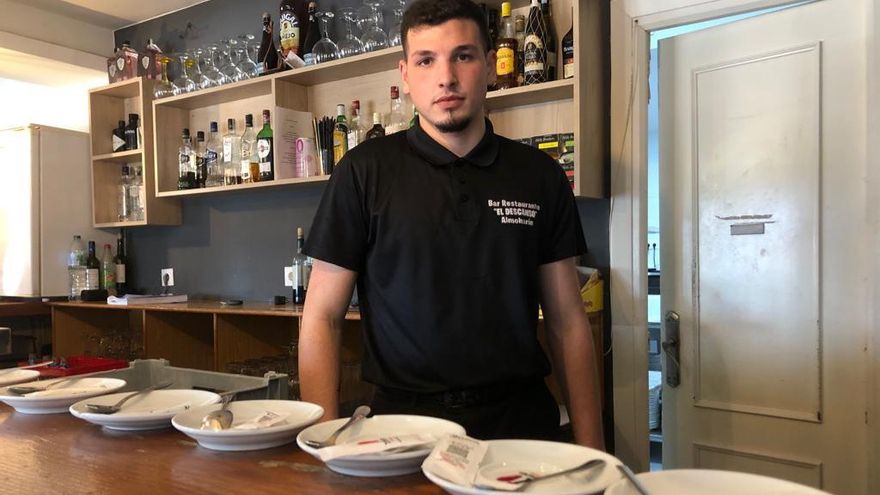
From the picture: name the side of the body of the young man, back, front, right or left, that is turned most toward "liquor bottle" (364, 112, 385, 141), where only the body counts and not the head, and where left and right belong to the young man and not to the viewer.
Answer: back

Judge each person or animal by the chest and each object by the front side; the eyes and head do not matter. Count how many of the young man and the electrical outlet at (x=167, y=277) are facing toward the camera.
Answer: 2

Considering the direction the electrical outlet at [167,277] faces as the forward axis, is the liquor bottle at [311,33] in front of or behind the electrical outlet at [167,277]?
in front

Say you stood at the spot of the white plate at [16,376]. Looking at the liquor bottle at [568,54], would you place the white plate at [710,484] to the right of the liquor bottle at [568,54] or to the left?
right

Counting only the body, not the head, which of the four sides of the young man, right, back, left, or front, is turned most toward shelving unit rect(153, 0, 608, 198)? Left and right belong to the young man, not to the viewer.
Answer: back

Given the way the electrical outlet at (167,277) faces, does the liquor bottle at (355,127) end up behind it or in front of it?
in front

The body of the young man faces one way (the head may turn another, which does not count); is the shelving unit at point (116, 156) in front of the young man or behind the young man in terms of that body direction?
behind

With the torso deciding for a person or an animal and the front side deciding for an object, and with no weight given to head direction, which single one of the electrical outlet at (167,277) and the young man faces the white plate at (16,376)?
the electrical outlet

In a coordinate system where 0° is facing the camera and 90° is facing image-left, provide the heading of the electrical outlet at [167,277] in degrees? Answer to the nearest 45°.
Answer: approximately 0°

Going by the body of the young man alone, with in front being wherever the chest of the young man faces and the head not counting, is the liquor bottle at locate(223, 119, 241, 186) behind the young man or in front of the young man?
behind

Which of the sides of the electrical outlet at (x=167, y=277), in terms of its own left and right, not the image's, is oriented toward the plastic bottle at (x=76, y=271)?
right

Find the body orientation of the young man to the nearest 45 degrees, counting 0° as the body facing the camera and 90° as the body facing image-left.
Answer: approximately 0°

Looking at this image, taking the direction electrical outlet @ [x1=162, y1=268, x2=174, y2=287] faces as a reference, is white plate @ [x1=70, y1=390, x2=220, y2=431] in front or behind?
in front
